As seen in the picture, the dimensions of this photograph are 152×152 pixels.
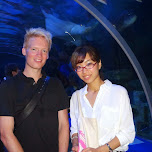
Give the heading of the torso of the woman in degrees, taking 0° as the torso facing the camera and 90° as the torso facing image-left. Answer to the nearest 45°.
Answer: approximately 45°

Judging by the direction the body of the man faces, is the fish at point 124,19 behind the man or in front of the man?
behind

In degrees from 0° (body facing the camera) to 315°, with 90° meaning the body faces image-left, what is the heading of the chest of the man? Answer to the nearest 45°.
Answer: approximately 0°

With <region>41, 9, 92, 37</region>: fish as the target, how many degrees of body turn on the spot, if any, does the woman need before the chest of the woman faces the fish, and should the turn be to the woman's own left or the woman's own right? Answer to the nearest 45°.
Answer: approximately 135° to the woman's own right

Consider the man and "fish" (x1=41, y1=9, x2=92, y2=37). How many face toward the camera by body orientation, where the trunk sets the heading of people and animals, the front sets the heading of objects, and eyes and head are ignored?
1
